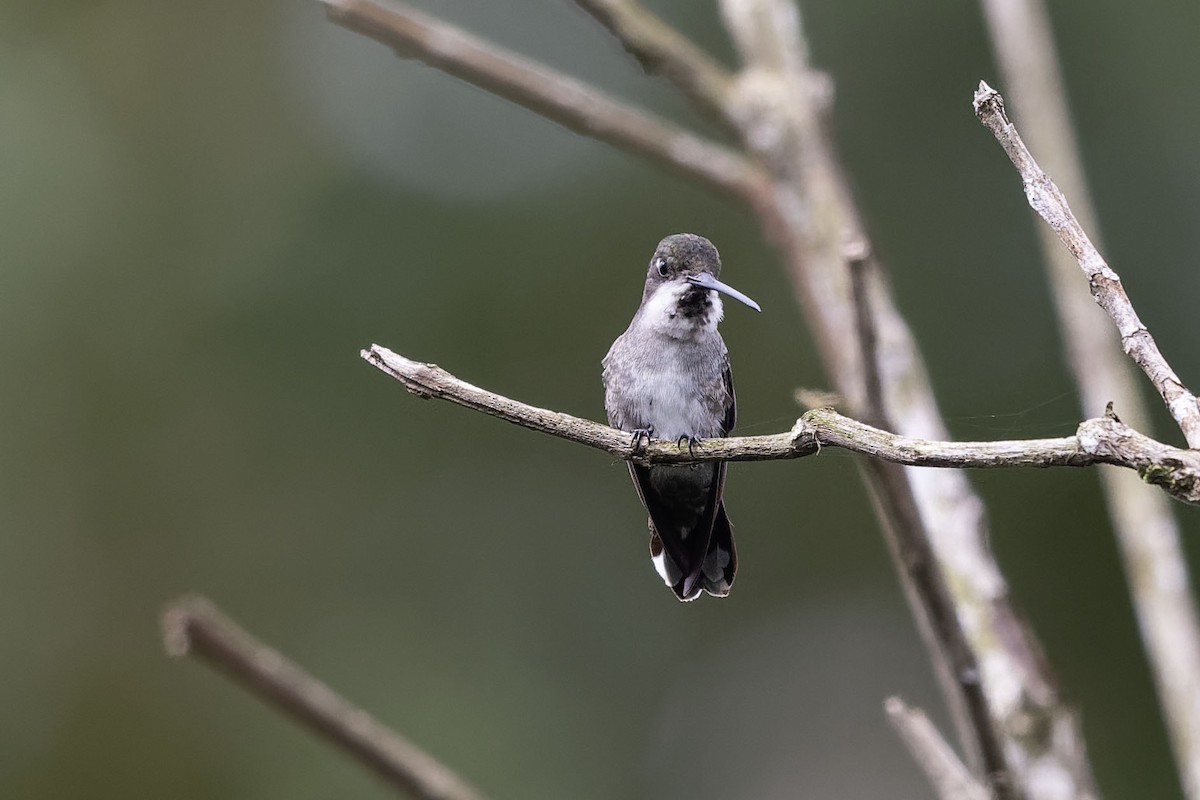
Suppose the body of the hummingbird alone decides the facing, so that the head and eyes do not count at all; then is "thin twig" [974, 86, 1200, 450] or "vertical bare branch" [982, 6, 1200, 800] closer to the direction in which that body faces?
the thin twig

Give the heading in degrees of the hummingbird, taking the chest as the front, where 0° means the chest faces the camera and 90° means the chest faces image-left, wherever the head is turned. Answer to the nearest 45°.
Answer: approximately 0°

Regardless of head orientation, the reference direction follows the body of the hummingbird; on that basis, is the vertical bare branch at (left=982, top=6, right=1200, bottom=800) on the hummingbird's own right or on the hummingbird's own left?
on the hummingbird's own left
